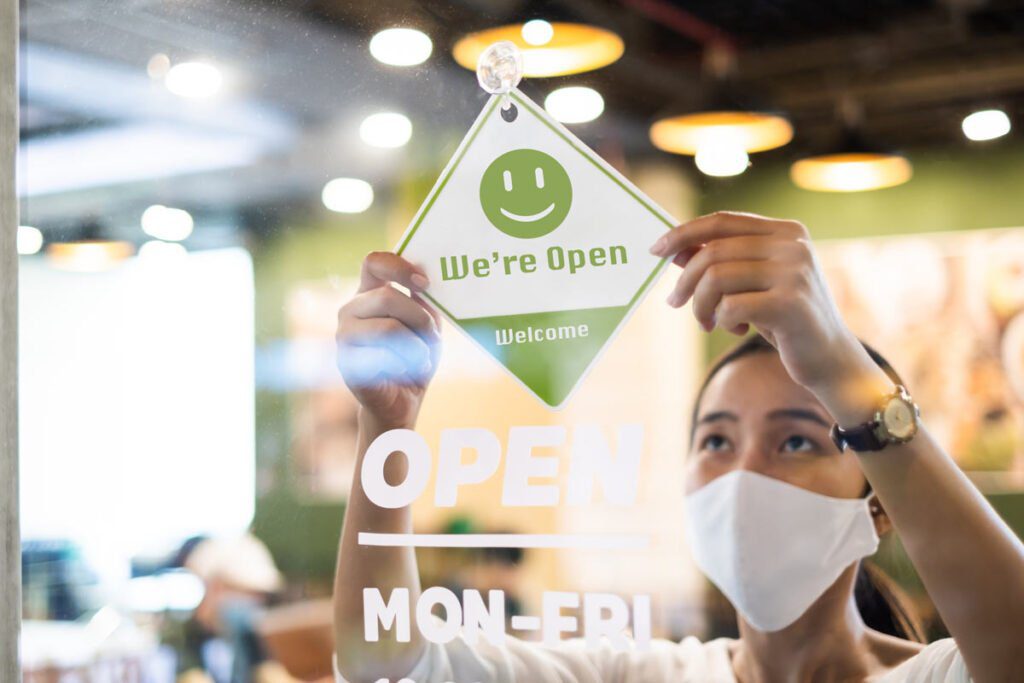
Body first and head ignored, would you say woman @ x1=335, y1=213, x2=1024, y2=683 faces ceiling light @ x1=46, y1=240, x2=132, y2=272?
no

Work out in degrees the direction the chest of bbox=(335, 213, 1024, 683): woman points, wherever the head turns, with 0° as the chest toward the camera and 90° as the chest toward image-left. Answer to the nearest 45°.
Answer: approximately 45°

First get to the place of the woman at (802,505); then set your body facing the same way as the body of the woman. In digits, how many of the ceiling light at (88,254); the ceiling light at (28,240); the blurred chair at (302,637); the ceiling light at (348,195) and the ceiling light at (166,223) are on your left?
0

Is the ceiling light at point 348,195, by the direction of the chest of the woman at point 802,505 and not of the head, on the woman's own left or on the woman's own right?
on the woman's own right

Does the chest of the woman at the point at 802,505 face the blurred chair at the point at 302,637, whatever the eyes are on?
no

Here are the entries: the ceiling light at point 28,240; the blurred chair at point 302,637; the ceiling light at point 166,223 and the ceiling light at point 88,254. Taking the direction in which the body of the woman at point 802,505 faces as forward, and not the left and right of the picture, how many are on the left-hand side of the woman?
0

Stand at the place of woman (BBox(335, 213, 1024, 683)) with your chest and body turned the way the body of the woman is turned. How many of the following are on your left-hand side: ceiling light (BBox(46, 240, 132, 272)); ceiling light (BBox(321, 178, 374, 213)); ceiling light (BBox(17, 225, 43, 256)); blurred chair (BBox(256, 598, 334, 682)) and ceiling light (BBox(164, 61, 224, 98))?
0
